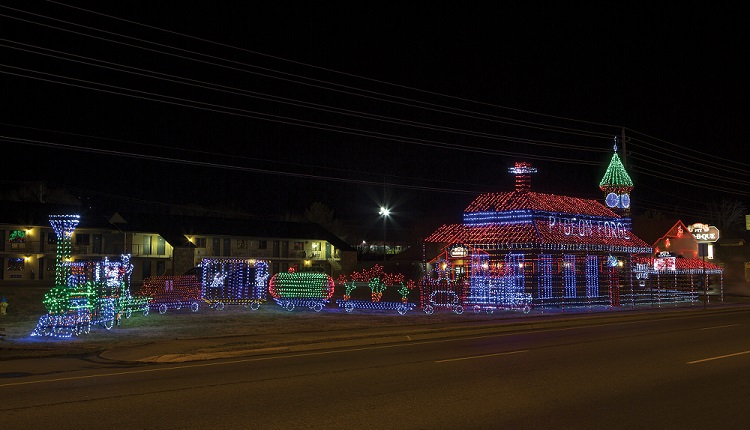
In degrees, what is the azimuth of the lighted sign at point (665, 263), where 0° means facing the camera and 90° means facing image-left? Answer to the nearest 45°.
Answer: approximately 0°

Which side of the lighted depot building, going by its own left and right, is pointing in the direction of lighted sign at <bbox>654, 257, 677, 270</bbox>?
left
